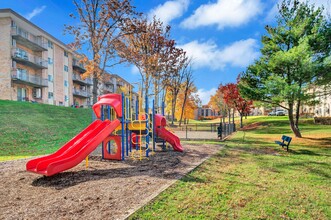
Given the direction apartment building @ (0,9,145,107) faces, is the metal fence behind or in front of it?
in front

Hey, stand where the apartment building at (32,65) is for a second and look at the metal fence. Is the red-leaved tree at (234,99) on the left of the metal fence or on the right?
left

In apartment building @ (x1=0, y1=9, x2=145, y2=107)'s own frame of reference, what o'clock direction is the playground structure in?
The playground structure is roughly at 1 o'clock from the apartment building.

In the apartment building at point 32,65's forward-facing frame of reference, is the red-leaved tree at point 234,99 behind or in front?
in front

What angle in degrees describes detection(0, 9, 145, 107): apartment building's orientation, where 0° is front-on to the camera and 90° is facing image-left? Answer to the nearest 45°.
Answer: approximately 315°
